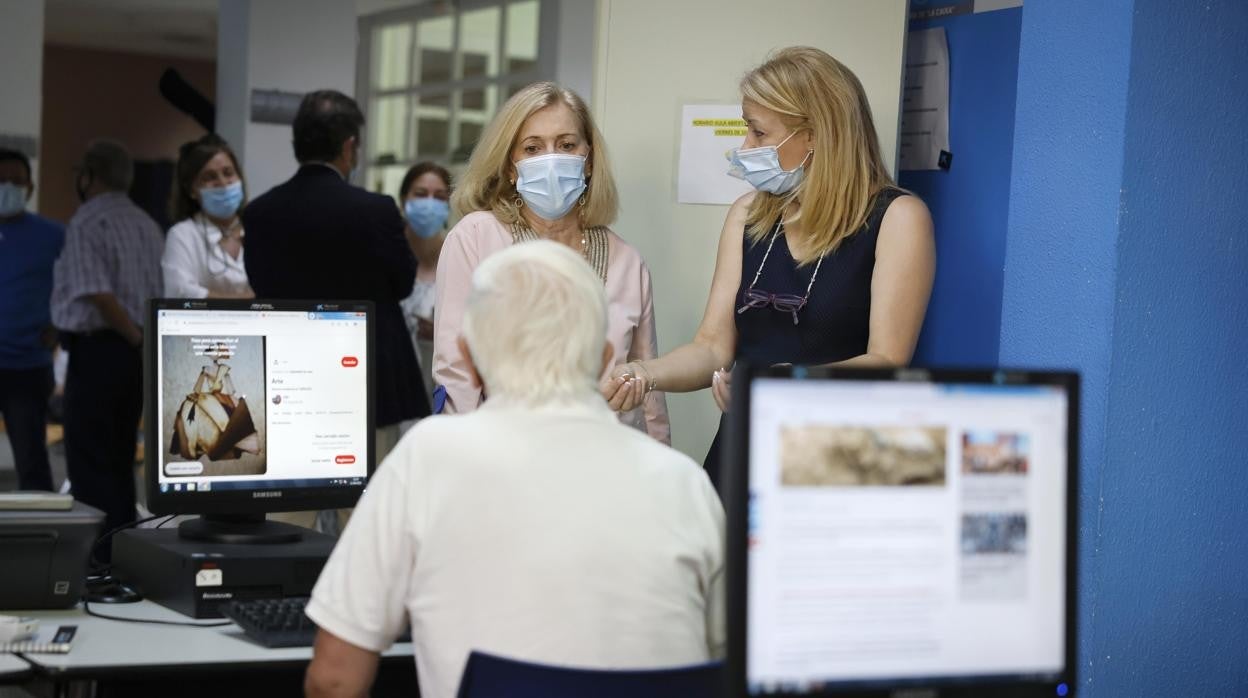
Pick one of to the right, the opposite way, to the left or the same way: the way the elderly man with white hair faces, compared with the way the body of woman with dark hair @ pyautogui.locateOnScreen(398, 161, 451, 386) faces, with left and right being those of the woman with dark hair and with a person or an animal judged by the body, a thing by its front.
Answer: the opposite way

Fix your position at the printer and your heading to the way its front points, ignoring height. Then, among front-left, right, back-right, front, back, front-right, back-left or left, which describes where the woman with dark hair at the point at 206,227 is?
back

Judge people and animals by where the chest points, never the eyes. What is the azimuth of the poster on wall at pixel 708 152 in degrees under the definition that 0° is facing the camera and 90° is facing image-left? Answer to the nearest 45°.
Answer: approximately 0°

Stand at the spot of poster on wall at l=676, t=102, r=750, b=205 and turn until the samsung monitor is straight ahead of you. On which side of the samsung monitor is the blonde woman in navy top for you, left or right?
left

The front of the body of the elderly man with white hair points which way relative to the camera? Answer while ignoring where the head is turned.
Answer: away from the camera

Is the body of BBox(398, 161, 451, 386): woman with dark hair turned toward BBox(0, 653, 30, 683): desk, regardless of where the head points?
yes

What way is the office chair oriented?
away from the camera
